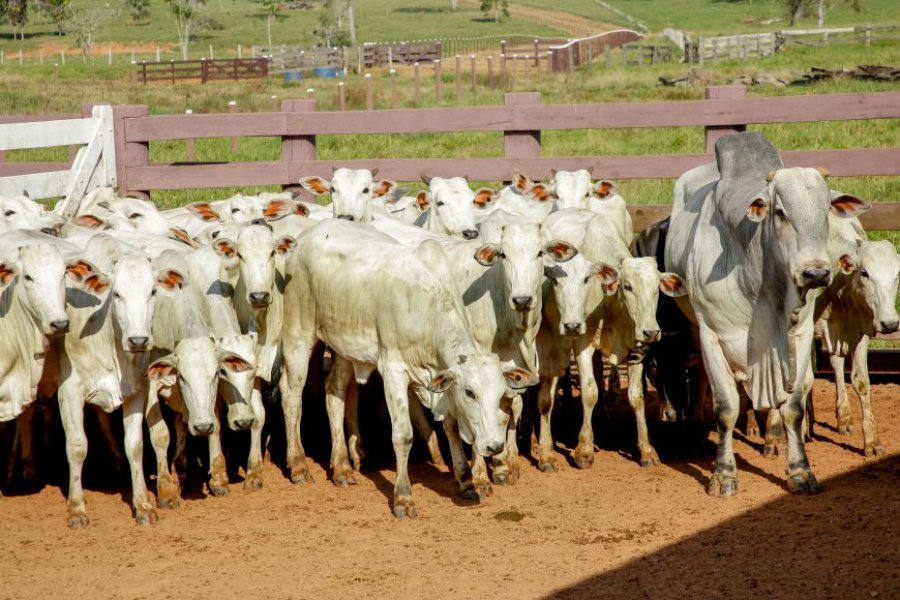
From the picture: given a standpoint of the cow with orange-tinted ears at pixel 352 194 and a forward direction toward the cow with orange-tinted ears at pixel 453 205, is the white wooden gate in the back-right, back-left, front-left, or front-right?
back-left

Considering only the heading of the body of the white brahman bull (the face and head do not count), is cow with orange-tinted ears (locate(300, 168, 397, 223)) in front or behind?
behind

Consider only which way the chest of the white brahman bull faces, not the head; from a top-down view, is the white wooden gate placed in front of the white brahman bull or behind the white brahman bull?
behind

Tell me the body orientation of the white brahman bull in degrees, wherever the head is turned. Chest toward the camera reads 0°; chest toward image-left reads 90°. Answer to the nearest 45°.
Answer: approximately 315°
